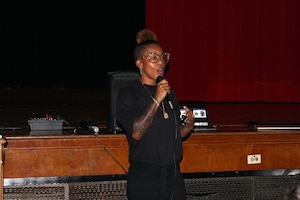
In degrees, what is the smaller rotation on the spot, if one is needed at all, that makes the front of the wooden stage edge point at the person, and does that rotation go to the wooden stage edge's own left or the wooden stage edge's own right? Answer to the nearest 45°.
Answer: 0° — it already faces them

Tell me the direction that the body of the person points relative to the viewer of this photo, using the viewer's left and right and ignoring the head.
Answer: facing the viewer and to the right of the viewer

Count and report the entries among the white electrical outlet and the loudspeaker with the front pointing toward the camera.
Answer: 2

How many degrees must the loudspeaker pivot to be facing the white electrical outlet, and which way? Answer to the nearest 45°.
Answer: approximately 90° to its left

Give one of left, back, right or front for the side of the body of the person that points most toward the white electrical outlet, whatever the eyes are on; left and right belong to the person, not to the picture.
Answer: left

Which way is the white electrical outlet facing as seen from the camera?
toward the camera

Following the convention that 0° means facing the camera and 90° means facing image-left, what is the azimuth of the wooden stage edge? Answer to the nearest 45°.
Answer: approximately 0°

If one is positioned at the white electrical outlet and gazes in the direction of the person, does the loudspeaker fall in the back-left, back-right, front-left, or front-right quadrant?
front-right

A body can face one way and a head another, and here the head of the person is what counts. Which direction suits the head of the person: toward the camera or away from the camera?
toward the camera
